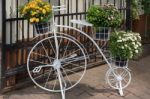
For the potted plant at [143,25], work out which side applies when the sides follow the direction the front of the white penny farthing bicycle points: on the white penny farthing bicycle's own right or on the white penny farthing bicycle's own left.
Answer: on the white penny farthing bicycle's own right

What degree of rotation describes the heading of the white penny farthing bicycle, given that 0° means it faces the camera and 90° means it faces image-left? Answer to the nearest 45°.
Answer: approximately 90°

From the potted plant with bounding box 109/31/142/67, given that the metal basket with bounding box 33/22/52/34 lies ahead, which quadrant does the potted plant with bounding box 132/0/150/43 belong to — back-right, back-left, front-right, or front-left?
back-right
